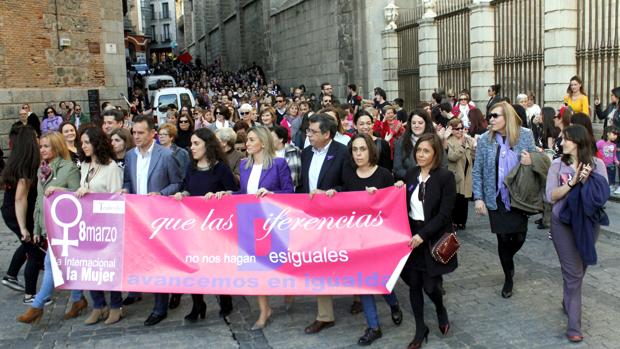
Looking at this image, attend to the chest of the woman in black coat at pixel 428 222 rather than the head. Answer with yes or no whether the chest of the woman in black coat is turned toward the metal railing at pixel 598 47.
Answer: no

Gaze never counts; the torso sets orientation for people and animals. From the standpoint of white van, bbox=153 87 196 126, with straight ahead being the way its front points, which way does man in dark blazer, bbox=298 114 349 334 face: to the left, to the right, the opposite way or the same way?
the same way

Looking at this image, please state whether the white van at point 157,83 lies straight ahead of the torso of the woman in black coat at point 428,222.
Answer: no

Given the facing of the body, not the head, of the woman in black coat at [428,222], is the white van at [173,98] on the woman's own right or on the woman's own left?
on the woman's own right

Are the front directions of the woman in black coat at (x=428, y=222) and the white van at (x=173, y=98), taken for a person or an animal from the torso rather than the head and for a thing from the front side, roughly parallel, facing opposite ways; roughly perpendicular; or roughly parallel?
roughly parallel

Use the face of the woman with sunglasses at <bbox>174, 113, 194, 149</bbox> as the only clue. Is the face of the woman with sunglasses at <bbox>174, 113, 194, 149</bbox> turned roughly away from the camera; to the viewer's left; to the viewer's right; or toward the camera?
toward the camera

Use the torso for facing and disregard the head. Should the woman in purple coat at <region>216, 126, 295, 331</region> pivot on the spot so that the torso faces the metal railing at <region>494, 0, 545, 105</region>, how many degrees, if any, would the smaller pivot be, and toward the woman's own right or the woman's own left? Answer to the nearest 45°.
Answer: approximately 180°

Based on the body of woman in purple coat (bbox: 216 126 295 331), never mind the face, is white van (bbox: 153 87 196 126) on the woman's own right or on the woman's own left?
on the woman's own right

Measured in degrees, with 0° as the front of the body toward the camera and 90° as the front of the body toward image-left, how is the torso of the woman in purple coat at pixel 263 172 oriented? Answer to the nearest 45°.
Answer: approximately 45°

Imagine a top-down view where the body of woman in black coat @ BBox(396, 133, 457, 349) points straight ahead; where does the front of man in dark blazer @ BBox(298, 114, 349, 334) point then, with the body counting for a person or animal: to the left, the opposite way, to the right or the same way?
the same way

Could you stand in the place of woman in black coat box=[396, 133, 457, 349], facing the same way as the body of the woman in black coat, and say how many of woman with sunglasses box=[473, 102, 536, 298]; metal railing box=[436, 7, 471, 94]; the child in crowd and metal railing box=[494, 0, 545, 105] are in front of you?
0

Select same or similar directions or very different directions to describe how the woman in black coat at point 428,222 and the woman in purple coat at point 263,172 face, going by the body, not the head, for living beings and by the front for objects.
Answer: same or similar directions

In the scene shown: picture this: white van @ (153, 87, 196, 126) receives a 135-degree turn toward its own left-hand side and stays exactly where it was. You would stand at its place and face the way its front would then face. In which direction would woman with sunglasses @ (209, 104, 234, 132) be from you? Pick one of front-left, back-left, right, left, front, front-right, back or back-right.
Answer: right

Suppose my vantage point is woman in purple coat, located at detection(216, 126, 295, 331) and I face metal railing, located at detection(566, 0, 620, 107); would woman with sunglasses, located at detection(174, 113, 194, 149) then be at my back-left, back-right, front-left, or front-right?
front-left

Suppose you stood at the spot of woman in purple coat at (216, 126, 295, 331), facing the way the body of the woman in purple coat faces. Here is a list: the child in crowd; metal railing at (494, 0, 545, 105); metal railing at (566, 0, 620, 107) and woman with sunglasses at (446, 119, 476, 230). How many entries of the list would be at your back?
4

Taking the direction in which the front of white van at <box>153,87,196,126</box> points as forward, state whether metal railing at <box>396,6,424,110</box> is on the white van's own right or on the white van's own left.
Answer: on the white van's own left

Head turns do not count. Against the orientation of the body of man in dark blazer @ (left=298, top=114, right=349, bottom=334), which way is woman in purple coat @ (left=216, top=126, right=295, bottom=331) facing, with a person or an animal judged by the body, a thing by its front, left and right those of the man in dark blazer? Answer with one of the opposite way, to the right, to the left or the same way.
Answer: the same way

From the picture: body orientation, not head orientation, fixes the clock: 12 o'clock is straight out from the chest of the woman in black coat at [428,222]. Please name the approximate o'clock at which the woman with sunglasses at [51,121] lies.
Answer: The woman with sunglasses is roughly at 3 o'clock from the woman in black coat.

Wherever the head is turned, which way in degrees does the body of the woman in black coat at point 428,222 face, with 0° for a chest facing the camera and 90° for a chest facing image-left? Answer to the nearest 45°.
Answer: approximately 45°

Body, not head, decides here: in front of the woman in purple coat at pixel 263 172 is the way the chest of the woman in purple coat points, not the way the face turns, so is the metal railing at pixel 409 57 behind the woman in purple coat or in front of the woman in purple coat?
behind
